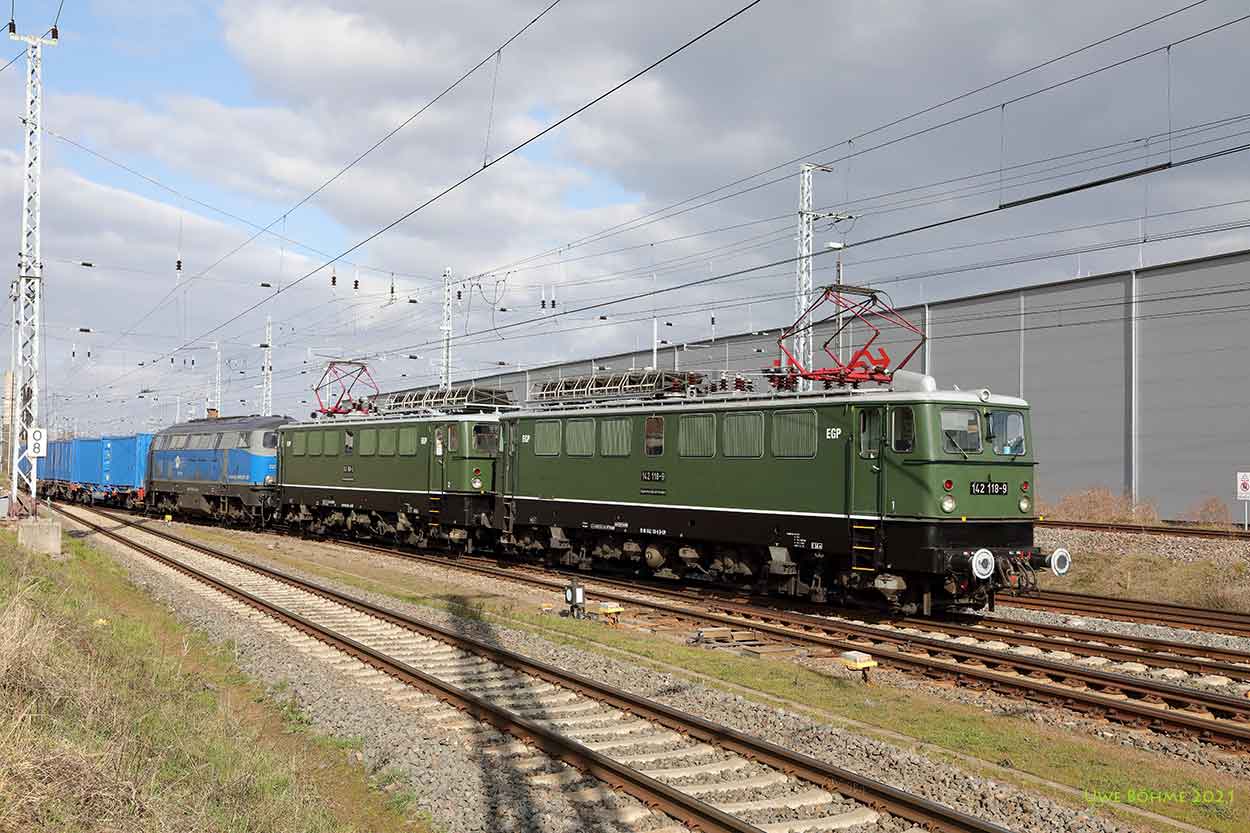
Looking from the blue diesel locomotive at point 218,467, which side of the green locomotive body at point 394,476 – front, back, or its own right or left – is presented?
back

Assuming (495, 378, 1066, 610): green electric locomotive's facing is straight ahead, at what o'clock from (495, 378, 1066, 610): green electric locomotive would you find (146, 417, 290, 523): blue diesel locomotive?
The blue diesel locomotive is roughly at 6 o'clock from the green electric locomotive.

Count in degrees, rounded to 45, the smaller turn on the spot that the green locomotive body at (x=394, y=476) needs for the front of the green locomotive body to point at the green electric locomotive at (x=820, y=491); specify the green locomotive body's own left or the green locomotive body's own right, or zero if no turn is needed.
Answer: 0° — it already faces it

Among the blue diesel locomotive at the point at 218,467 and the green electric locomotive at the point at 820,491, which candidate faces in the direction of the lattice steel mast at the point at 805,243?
the blue diesel locomotive

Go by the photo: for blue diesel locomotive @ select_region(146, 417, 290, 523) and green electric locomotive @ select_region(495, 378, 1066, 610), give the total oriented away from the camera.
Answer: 0

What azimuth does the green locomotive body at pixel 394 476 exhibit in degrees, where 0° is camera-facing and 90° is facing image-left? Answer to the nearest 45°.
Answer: approximately 315°

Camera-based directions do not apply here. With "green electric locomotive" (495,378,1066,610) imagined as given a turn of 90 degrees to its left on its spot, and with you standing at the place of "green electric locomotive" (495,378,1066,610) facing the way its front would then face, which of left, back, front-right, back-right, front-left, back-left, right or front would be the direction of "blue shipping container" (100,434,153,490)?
left

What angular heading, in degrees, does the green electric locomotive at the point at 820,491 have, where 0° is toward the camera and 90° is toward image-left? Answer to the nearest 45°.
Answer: approximately 315°

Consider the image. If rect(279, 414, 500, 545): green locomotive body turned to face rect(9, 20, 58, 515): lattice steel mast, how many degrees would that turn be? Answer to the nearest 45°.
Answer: approximately 135° to its right

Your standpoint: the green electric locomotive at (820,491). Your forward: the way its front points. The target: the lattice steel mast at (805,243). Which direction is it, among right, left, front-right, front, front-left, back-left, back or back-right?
back-left

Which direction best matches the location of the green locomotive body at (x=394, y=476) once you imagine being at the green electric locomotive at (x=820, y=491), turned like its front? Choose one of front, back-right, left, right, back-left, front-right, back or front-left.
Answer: back
